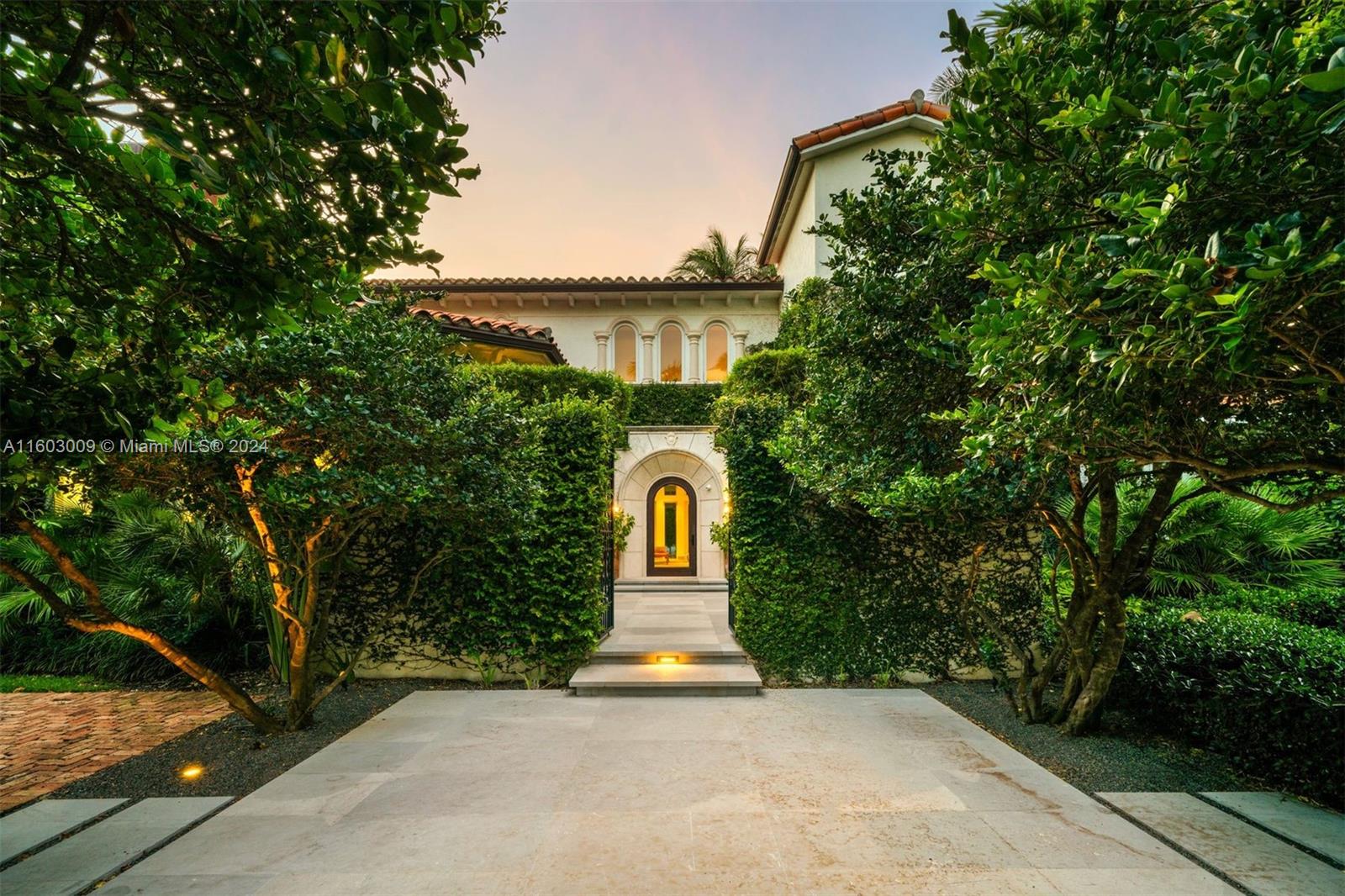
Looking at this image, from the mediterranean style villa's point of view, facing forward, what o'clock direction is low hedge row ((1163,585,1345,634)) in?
The low hedge row is roughly at 11 o'clock from the mediterranean style villa.

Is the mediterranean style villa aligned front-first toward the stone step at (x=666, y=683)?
yes

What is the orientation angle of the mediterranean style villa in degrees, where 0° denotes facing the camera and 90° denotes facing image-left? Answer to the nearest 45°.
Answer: approximately 0°

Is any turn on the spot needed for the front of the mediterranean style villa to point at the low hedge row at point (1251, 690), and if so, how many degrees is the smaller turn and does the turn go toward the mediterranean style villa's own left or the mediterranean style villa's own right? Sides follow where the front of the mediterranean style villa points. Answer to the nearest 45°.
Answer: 0° — it already faces it

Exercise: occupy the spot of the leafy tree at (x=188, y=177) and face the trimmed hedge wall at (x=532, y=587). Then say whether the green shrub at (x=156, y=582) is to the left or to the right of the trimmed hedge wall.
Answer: left

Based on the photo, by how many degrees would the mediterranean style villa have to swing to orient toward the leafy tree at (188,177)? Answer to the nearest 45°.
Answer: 0° — it already faces it
